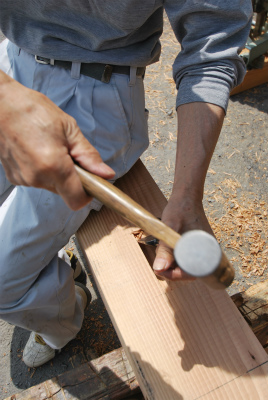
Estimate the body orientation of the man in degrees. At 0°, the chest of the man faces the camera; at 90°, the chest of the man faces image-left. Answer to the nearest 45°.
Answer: approximately 45°
